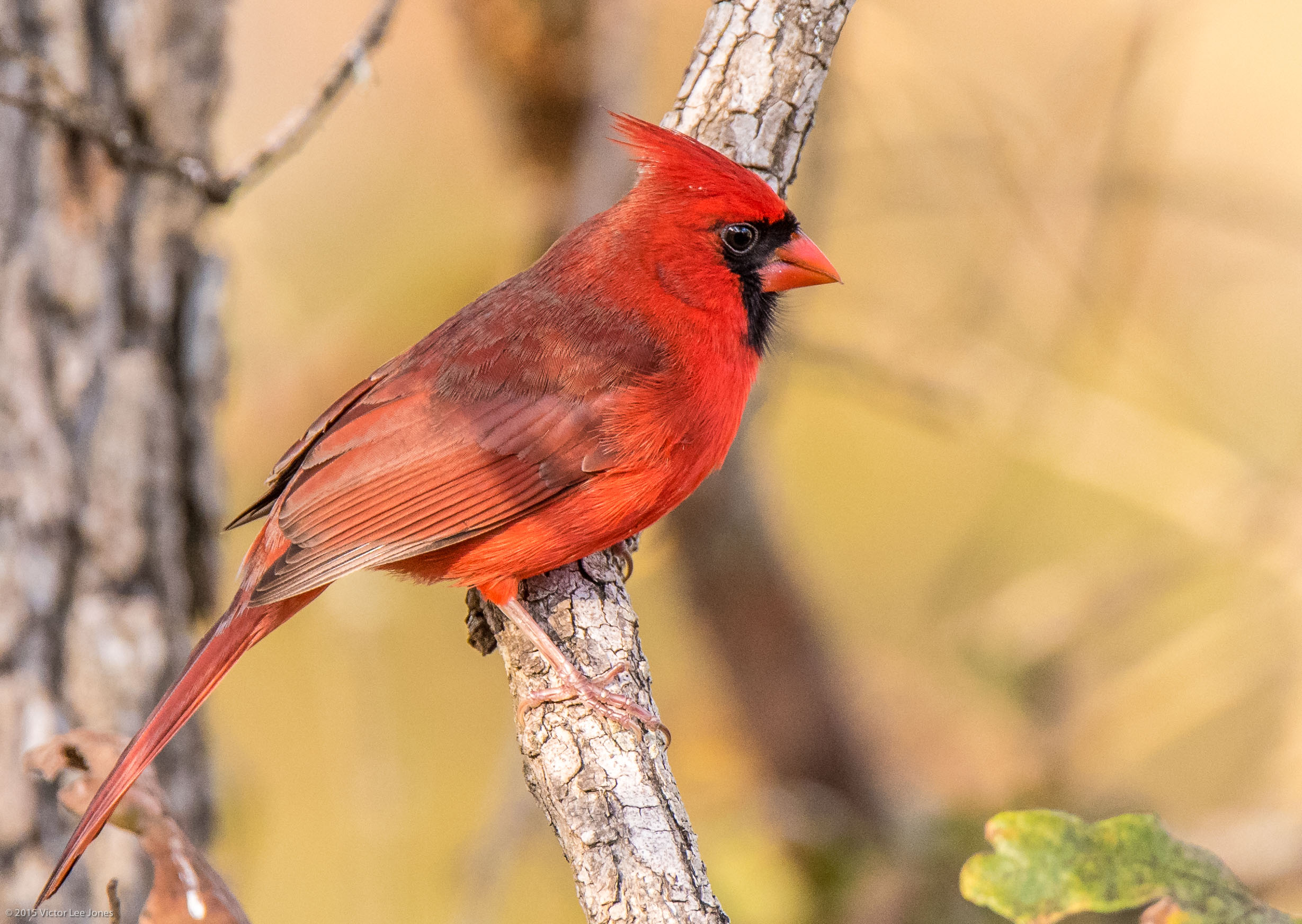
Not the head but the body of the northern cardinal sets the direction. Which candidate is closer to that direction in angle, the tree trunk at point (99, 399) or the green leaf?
the green leaf

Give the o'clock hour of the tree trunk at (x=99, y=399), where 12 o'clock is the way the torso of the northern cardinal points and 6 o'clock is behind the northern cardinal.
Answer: The tree trunk is roughly at 7 o'clock from the northern cardinal.

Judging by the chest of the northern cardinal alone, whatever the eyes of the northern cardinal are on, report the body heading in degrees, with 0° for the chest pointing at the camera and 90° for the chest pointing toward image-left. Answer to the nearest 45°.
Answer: approximately 270°
